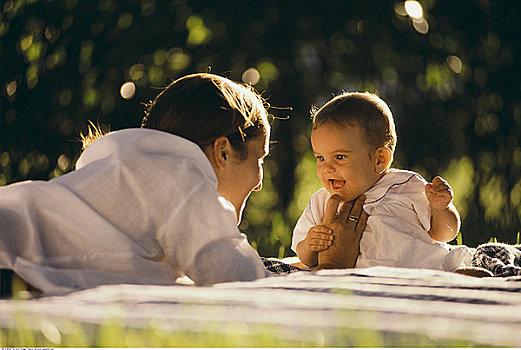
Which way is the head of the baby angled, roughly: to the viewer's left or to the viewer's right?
to the viewer's left
